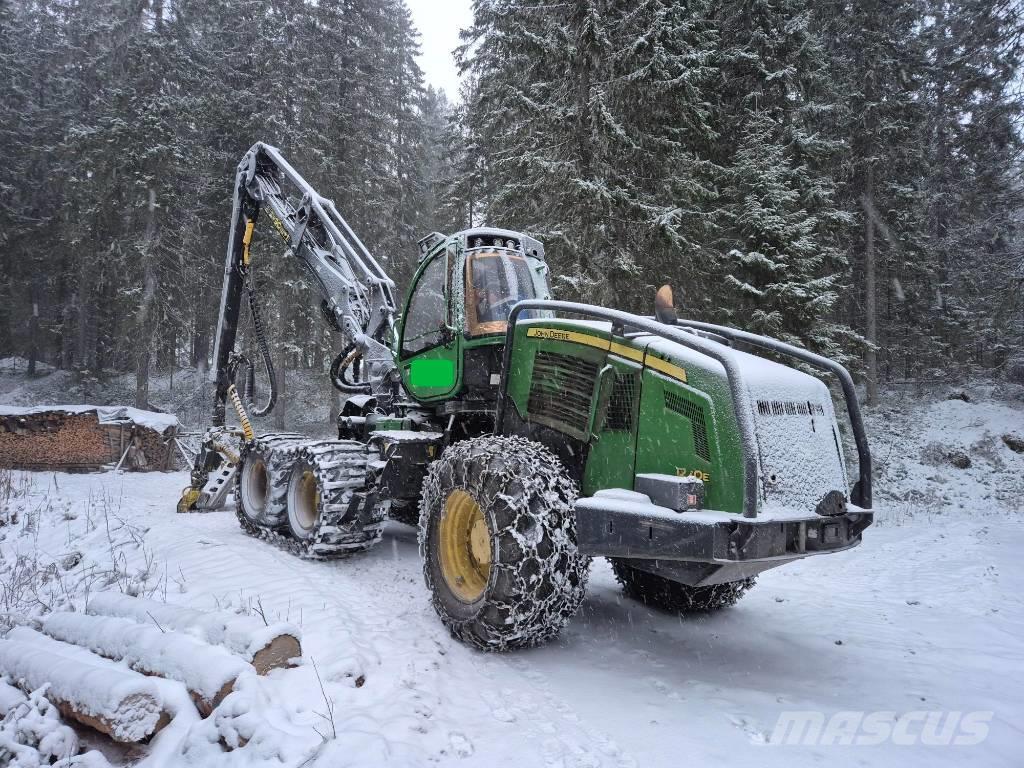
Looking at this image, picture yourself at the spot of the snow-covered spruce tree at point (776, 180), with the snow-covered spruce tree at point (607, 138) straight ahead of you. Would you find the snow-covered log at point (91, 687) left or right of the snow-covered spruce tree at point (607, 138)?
left

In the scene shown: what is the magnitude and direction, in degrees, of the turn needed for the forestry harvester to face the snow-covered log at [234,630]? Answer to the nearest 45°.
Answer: approximately 90° to its left

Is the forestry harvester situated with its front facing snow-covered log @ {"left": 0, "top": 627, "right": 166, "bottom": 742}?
no

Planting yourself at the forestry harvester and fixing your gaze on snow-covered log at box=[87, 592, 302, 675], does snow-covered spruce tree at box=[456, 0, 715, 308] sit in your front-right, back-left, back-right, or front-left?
back-right

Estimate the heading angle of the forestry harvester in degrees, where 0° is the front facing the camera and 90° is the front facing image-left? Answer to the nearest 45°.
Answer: approximately 135°

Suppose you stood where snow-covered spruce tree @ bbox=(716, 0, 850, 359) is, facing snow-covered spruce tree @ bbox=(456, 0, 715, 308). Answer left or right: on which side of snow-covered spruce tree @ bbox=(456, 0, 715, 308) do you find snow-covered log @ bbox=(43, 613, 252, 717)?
left

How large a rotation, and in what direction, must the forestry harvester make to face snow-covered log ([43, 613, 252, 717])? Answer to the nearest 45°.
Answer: approximately 90° to its left

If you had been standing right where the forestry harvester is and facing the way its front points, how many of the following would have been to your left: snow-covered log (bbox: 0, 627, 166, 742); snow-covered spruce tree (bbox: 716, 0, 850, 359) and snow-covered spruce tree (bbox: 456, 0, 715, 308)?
1

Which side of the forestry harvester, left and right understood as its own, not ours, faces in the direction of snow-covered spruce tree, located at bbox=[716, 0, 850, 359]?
right

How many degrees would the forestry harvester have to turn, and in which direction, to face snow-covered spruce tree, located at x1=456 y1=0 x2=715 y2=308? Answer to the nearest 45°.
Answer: approximately 45° to its right
